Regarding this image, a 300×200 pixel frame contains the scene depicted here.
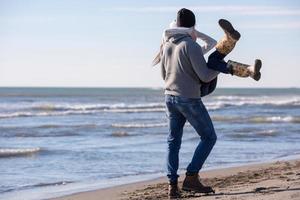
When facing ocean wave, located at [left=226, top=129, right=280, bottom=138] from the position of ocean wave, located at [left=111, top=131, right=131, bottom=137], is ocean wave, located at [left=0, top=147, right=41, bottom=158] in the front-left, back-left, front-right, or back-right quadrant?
back-right

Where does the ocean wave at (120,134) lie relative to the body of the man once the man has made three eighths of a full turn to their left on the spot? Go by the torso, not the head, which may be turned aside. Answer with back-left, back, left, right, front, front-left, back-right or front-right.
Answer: right

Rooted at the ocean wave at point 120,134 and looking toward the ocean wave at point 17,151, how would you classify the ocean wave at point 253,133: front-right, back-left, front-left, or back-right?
back-left

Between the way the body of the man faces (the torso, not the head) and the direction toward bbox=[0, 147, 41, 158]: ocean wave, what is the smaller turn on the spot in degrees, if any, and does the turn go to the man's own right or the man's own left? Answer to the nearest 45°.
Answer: approximately 90° to the man's own left

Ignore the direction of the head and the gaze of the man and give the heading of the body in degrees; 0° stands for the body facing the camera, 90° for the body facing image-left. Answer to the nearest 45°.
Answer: approximately 225°

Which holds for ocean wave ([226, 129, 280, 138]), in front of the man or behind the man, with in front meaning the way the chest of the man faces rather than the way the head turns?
in front
